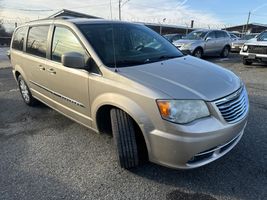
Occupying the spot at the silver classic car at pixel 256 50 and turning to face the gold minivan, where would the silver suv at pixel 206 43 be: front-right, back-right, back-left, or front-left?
back-right

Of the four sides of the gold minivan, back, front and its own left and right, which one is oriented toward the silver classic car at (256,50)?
left

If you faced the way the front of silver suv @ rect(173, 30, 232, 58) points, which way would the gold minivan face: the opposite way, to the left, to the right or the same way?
to the left

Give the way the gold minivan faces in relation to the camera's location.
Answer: facing the viewer and to the right of the viewer

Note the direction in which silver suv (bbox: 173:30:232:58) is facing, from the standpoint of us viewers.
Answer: facing the viewer and to the left of the viewer

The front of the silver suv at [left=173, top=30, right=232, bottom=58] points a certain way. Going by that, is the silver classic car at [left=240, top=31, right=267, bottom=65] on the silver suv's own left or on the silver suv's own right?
on the silver suv's own left

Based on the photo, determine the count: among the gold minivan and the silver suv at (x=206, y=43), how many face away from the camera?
0

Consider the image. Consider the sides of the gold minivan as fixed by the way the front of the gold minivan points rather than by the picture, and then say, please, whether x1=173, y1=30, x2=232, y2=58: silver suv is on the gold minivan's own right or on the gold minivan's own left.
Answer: on the gold minivan's own left

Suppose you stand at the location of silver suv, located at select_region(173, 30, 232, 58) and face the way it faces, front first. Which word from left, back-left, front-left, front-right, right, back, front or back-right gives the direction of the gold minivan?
front-left
